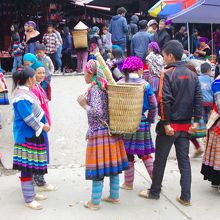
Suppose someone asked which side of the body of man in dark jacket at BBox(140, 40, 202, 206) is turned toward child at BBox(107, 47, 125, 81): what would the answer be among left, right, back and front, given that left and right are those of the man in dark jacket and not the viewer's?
front

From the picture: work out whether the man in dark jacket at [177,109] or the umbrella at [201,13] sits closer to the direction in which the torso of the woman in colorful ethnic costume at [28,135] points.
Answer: the man in dark jacket

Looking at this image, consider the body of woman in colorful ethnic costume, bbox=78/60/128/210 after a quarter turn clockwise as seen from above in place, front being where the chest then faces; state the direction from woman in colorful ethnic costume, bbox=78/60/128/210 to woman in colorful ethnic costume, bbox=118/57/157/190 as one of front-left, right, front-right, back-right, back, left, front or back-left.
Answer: front-right

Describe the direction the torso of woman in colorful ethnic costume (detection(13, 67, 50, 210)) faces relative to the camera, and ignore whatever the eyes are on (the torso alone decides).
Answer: to the viewer's right

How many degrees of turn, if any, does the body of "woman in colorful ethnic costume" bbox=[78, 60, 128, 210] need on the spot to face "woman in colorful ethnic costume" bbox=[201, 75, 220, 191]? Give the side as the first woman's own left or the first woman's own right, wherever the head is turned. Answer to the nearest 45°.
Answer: approximately 135° to the first woman's own right

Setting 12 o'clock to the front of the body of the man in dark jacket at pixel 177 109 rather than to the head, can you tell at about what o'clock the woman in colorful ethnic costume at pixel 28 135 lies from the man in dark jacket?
The woman in colorful ethnic costume is roughly at 10 o'clock from the man in dark jacket.

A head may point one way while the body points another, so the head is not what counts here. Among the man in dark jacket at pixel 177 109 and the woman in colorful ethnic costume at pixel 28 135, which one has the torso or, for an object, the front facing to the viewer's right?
the woman in colorful ethnic costume

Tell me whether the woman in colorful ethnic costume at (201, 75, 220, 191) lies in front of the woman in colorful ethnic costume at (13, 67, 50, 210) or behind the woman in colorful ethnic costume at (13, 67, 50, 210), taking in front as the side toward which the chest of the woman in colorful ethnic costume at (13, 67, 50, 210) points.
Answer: in front

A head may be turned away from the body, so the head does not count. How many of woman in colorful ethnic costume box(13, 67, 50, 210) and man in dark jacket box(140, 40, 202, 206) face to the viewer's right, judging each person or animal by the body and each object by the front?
1
